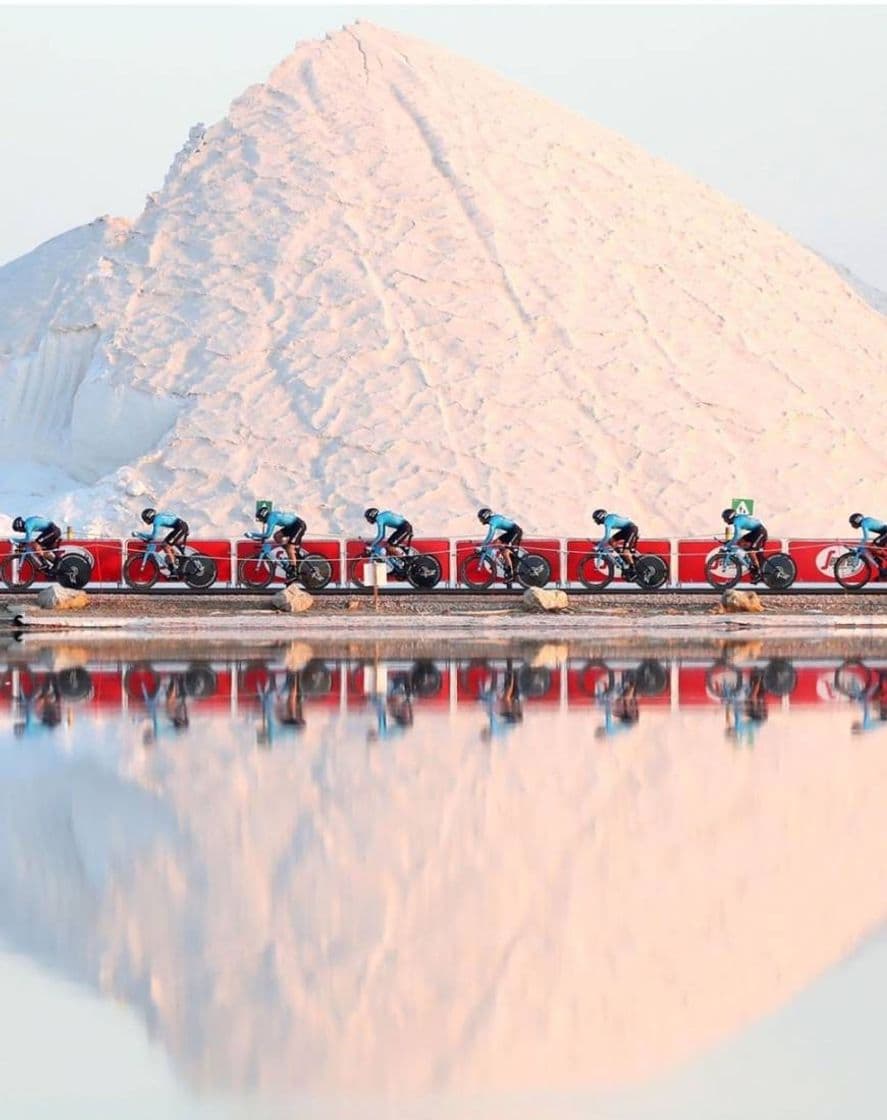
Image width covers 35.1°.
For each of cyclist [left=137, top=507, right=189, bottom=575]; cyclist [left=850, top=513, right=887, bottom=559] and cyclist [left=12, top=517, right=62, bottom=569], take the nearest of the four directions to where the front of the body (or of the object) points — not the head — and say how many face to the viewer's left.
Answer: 3

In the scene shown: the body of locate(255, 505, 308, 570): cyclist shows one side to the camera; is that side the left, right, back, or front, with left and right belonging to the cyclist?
left

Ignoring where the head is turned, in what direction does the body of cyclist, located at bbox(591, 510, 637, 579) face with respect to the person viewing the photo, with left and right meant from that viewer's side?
facing to the left of the viewer

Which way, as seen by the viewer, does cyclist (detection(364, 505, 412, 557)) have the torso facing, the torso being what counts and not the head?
to the viewer's left

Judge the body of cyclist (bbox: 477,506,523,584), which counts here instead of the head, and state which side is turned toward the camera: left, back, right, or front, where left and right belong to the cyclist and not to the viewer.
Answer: left

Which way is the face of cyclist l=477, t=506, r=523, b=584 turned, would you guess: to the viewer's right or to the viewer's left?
to the viewer's left

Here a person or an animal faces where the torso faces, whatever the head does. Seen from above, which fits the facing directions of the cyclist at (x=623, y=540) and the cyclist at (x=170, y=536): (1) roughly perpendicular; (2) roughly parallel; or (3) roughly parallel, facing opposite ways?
roughly parallel

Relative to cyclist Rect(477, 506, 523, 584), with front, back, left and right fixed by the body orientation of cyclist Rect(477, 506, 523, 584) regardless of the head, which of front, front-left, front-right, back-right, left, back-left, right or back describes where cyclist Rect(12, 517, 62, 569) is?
front

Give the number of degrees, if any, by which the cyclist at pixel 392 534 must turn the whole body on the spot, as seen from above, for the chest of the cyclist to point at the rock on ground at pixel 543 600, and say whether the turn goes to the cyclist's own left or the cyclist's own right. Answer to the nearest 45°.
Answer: approximately 135° to the cyclist's own left

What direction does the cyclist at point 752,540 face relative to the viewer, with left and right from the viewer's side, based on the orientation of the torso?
facing to the left of the viewer

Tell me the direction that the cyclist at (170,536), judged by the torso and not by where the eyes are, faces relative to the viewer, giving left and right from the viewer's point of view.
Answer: facing to the left of the viewer

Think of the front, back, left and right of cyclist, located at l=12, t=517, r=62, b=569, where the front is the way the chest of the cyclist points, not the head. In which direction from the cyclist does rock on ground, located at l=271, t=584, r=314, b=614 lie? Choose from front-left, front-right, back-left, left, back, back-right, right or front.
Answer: back-left

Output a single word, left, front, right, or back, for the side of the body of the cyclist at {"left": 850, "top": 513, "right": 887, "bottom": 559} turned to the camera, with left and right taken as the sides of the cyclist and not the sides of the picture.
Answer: left

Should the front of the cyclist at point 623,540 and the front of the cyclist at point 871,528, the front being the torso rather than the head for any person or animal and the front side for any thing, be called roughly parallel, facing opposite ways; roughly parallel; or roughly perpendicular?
roughly parallel

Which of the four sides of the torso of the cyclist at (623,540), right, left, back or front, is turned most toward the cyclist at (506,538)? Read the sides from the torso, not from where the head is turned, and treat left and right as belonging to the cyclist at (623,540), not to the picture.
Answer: front

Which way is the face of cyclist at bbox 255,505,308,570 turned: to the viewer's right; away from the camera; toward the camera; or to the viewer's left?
to the viewer's left

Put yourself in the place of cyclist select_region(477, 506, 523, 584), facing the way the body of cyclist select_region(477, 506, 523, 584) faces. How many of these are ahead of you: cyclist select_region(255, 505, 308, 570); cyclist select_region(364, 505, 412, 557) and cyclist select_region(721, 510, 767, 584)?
2
